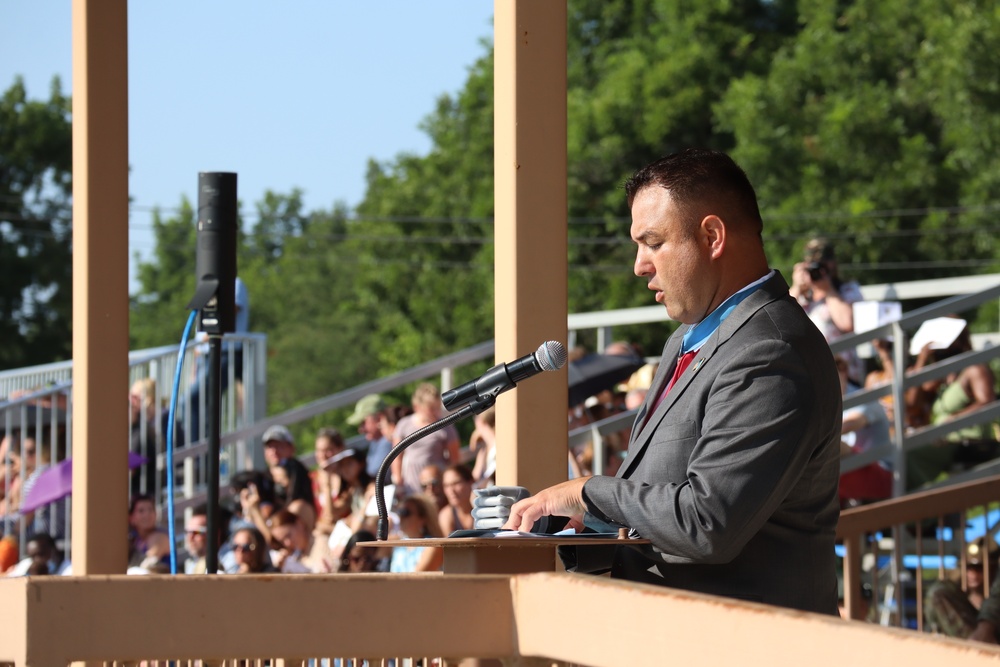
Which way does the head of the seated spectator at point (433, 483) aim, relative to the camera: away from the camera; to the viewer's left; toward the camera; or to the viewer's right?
toward the camera

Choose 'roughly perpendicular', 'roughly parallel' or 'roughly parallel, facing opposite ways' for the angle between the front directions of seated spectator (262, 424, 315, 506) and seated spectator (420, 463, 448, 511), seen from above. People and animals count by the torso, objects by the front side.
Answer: roughly parallel

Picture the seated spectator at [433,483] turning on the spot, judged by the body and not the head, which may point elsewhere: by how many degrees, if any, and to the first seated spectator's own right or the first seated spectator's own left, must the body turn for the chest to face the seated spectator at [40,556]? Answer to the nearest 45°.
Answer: approximately 45° to the first seated spectator's own right

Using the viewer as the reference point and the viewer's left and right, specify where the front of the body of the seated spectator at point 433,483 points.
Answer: facing the viewer and to the left of the viewer

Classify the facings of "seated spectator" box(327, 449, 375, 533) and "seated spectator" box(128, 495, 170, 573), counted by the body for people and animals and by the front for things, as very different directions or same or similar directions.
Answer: same or similar directions

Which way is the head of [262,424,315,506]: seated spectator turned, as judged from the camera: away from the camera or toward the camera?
toward the camera

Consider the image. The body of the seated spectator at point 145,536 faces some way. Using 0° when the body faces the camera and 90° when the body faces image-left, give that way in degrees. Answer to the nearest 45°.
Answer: approximately 45°

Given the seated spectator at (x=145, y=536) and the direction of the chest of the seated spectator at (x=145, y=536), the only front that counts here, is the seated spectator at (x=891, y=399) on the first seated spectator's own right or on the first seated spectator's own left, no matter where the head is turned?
on the first seated spectator's own left

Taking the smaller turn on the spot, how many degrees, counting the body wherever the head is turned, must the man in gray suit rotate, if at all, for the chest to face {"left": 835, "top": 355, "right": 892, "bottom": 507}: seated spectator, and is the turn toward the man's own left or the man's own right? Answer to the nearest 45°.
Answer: approximately 90° to the man's own right

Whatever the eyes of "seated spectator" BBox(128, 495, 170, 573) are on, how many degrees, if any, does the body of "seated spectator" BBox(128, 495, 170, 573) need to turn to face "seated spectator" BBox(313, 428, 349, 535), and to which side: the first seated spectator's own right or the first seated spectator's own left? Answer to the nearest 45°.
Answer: approximately 135° to the first seated spectator's own left

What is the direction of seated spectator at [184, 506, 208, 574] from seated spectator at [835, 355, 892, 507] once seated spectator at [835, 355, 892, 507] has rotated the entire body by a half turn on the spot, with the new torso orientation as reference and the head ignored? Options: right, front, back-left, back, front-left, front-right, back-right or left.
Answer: back-left

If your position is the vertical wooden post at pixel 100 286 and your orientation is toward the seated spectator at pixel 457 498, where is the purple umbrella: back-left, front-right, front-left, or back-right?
front-left

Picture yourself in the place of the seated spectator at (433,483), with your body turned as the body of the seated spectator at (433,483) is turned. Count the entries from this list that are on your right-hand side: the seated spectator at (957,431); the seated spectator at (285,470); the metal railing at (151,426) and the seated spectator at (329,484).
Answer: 3

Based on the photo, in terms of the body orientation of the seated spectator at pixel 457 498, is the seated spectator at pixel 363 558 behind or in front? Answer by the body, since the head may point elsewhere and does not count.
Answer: in front

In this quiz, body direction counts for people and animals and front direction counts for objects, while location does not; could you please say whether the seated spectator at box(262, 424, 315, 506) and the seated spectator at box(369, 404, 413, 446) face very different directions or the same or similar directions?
same or similar directions

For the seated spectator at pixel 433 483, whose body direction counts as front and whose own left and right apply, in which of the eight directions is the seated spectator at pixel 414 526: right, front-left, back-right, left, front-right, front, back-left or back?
front-left

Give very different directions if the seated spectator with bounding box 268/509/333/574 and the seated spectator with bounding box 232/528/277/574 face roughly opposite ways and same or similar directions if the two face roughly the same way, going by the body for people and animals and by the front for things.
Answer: same or similar directions

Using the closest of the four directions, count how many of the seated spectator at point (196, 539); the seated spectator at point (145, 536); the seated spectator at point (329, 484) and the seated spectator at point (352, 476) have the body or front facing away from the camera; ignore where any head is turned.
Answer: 0

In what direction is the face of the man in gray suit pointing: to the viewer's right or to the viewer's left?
to the viewer's left

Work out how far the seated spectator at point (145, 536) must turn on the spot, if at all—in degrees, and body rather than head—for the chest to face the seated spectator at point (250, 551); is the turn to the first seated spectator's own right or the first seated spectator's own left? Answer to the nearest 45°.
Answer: approximately 45° to the first seated spectator's own left
